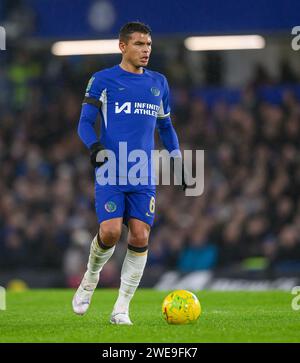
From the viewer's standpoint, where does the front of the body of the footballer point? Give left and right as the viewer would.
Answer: facing the viewer and to the right of the viewer
